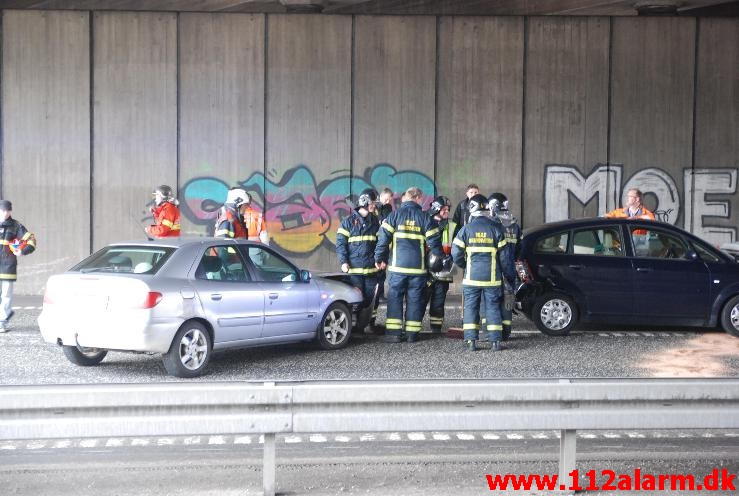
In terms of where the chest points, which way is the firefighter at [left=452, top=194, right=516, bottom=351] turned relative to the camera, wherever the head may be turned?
away from the camera

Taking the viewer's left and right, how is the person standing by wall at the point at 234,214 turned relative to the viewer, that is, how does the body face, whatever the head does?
facing to the right of the viewer

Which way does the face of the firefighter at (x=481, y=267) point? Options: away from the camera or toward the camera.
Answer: away from the camera

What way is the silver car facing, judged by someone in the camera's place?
facing away from the viewer and to the right of the viewer

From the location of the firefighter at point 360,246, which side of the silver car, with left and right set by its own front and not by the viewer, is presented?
front

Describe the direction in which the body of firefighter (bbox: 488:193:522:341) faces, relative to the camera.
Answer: to the viewer's left

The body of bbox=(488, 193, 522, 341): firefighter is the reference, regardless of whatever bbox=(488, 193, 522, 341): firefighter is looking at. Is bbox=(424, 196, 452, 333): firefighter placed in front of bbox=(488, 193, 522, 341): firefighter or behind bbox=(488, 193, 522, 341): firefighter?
in front

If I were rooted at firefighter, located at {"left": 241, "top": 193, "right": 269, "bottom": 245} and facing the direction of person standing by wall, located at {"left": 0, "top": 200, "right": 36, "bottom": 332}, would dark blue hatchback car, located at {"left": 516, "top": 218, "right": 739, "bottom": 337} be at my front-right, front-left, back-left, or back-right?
back-left

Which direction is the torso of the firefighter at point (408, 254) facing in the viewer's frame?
away from the camera

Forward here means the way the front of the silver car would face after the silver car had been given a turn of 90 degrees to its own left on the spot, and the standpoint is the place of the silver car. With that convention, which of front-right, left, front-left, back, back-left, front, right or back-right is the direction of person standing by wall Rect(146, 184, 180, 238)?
front-right

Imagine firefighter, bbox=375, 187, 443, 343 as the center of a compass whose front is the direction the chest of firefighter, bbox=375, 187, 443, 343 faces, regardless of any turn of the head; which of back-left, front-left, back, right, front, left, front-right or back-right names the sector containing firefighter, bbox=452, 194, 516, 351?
back-right

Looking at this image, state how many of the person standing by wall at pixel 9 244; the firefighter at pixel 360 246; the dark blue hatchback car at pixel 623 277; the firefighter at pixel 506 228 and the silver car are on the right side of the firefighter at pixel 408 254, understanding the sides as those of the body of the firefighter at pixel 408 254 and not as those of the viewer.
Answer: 2
